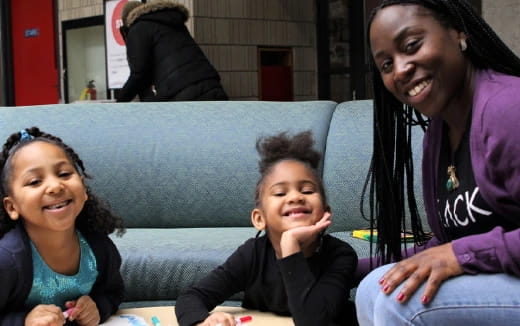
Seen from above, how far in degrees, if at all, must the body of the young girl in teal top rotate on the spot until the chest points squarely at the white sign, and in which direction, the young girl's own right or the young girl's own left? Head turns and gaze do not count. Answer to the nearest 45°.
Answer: approximately 180°

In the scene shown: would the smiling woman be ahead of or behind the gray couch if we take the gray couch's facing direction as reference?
ahead

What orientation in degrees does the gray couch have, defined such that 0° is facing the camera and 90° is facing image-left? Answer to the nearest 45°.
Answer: approximately 0°

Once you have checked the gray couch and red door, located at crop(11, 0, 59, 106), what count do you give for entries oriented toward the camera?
2

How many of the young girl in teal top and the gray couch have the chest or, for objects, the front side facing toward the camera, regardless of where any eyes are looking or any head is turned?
2

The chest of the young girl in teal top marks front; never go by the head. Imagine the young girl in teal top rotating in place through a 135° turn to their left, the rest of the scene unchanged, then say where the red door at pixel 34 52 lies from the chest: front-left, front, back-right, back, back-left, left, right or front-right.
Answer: front-left

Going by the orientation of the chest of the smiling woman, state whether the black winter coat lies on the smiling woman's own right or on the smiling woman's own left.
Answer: on the smiling woman's own right

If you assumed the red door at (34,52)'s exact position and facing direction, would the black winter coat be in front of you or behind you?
in front

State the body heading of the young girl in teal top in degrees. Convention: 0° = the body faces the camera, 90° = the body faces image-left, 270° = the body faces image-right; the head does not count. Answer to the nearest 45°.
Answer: approximately 0°

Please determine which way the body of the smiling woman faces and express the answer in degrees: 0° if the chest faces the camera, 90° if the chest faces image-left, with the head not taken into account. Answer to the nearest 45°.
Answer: approximately 45°

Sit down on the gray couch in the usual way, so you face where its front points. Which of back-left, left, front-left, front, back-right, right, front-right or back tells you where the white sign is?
back
